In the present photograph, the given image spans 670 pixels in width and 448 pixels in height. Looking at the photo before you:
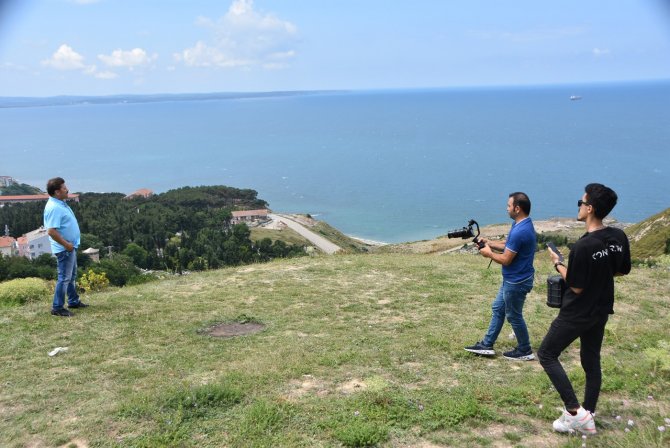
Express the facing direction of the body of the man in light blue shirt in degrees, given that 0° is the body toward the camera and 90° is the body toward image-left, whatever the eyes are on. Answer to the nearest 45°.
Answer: approximately 270°

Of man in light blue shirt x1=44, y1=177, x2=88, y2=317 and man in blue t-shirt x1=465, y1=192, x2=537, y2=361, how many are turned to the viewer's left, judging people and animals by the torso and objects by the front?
1

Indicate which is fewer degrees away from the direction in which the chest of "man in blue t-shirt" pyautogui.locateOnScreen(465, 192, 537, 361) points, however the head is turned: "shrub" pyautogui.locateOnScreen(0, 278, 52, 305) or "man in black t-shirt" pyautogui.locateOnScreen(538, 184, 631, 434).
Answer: the shrub

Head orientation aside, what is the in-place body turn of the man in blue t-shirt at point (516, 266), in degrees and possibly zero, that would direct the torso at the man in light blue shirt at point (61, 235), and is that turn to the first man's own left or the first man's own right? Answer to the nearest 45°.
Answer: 0° — they already face them

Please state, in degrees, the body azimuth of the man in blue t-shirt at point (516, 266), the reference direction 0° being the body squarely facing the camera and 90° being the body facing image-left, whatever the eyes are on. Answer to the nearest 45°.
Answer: approximately 90°

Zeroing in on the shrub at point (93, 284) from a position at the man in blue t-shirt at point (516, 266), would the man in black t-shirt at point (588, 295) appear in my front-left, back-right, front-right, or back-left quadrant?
back-left

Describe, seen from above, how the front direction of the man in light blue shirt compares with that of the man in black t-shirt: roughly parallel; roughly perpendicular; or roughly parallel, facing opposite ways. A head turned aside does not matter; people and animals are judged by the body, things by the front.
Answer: roughly perpendicular
